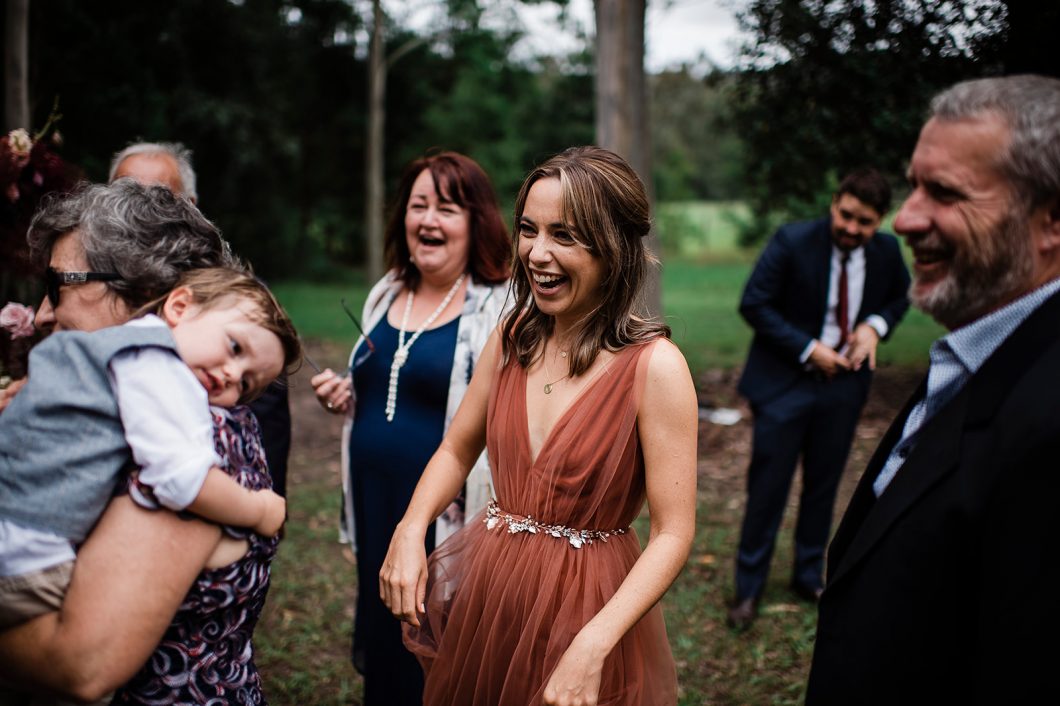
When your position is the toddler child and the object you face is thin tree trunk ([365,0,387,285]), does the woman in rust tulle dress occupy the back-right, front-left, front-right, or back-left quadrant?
front-right

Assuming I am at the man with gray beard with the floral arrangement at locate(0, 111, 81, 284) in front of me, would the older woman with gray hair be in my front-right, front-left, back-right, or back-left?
front-left

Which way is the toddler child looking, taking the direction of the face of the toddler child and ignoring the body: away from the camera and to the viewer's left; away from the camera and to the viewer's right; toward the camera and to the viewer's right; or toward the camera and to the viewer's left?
toward the camera and to the viewer's right

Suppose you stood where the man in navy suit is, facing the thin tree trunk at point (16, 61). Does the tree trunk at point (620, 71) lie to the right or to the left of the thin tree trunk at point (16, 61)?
right

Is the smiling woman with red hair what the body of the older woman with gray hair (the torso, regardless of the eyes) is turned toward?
no

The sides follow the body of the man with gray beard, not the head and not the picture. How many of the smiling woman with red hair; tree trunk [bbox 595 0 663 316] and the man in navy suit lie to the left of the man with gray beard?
0

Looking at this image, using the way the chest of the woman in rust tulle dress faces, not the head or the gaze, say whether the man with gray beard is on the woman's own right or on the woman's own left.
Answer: on the woman's own left

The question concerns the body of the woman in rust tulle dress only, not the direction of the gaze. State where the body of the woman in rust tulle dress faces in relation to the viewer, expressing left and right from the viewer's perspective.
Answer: facing the viewer and to the left of the viewer

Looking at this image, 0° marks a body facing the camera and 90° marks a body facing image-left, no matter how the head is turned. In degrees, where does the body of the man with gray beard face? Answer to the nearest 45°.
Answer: approximately 90°

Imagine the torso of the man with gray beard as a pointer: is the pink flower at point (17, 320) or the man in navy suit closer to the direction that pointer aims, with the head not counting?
the pink flower

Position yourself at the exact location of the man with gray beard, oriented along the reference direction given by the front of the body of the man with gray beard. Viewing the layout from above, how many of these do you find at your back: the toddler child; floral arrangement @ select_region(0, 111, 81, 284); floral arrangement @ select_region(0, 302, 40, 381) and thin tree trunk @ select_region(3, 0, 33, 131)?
0
